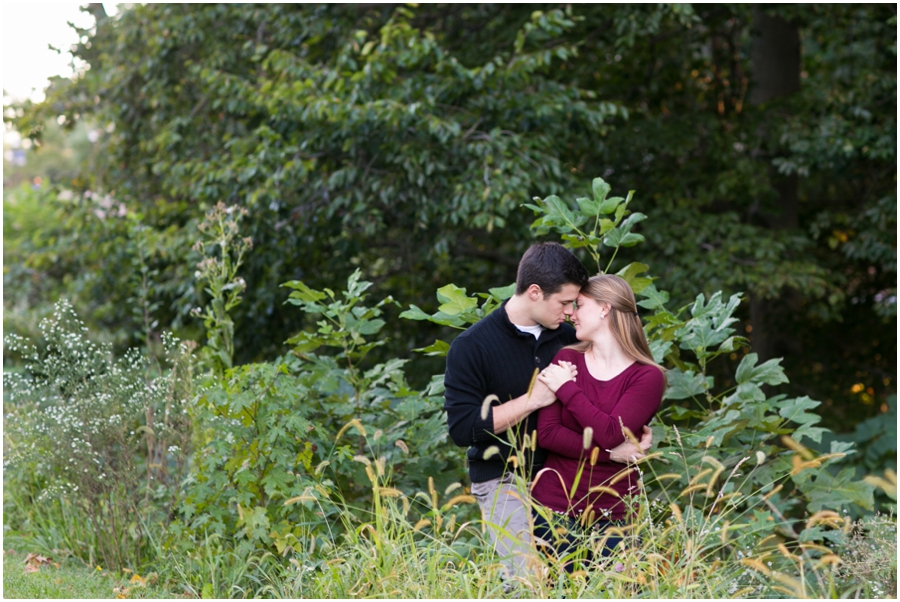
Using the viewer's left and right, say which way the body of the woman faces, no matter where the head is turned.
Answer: facing the viewer and to the left of the viewer

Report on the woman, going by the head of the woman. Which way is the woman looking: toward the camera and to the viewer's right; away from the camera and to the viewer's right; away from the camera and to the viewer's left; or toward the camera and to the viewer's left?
toward the camera and to the viewer's left

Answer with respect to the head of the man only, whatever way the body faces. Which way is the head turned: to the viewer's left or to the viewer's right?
to the viewer's right

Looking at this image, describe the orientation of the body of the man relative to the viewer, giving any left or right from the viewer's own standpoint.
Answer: facing the viewer and to the right of the viewer

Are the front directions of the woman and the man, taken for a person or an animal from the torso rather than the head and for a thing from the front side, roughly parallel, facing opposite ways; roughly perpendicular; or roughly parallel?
roughly perpendicular

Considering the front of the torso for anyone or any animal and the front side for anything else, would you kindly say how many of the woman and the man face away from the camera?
0
